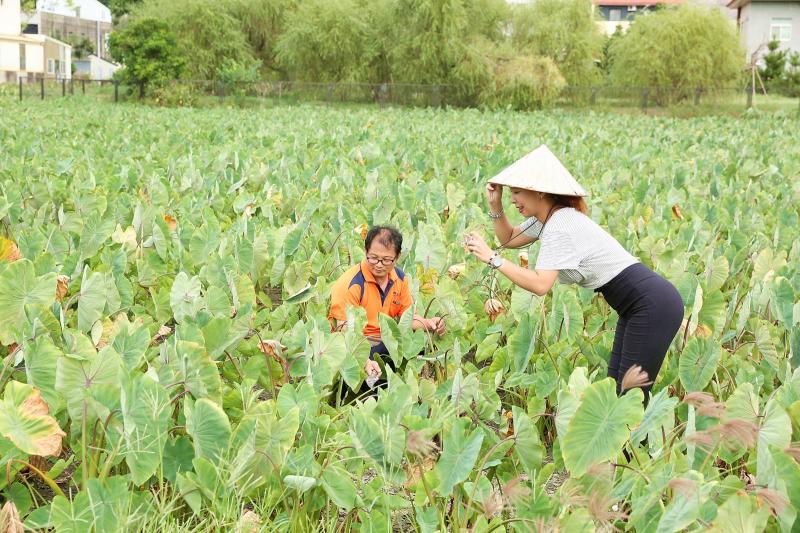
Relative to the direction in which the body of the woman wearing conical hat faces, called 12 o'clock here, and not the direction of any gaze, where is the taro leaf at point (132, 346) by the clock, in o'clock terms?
The taro leaf is roughly at 11 o'clock from the woman wearing conical hat.

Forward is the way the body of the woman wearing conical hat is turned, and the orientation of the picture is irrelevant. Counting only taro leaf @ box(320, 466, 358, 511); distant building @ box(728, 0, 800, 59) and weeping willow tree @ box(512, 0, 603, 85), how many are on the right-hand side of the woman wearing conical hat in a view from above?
2

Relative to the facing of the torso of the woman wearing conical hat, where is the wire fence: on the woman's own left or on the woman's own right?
on the woman's own right

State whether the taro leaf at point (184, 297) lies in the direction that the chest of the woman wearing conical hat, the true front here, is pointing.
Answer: yes

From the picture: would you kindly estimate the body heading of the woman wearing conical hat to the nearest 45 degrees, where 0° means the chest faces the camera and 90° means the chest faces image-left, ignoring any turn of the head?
approximately 90°

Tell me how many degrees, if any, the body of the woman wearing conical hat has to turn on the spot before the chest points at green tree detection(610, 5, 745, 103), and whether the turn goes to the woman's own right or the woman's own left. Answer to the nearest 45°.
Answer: approximately 90° to the woman's own right

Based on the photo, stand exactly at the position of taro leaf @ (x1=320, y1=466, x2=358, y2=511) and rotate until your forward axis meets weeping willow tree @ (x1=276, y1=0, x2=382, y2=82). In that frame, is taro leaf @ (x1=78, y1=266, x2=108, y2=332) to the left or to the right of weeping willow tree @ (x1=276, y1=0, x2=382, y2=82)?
left

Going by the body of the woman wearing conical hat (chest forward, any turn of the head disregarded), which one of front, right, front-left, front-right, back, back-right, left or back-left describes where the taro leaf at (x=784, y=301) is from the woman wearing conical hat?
back-right
